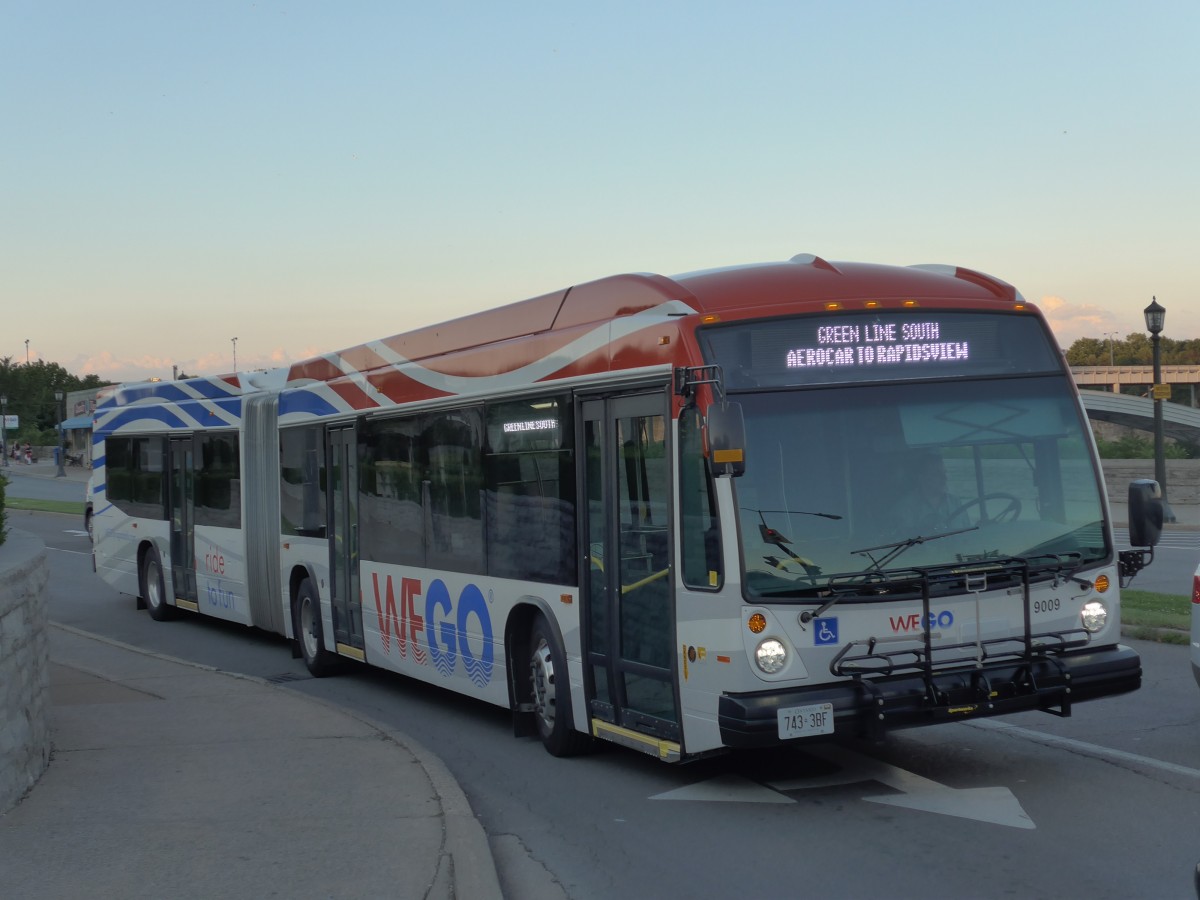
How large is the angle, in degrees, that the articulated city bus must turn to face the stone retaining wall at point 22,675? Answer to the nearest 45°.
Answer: approximately 45° to its right

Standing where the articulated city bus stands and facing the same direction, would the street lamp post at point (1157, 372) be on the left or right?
on its left

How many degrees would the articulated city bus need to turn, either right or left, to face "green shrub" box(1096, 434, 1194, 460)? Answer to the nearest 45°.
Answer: approximately 90° to its left

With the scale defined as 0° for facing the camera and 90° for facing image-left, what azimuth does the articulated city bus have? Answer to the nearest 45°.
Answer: approximately 315°
